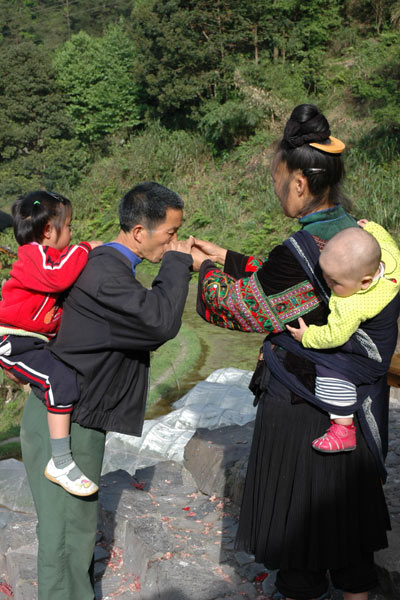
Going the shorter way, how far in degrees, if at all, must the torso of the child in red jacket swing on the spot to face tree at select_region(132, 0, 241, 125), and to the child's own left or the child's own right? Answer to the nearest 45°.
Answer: approximately 90° to the child's own left

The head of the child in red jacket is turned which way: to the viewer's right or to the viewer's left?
to the viewer's right

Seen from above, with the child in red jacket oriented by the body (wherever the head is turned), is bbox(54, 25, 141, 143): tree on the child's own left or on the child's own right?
on the child's own left

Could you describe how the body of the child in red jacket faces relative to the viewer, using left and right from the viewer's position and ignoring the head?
facing to the right of the viewer

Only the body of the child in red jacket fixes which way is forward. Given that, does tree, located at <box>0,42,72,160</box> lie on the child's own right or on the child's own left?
on the child's own left
